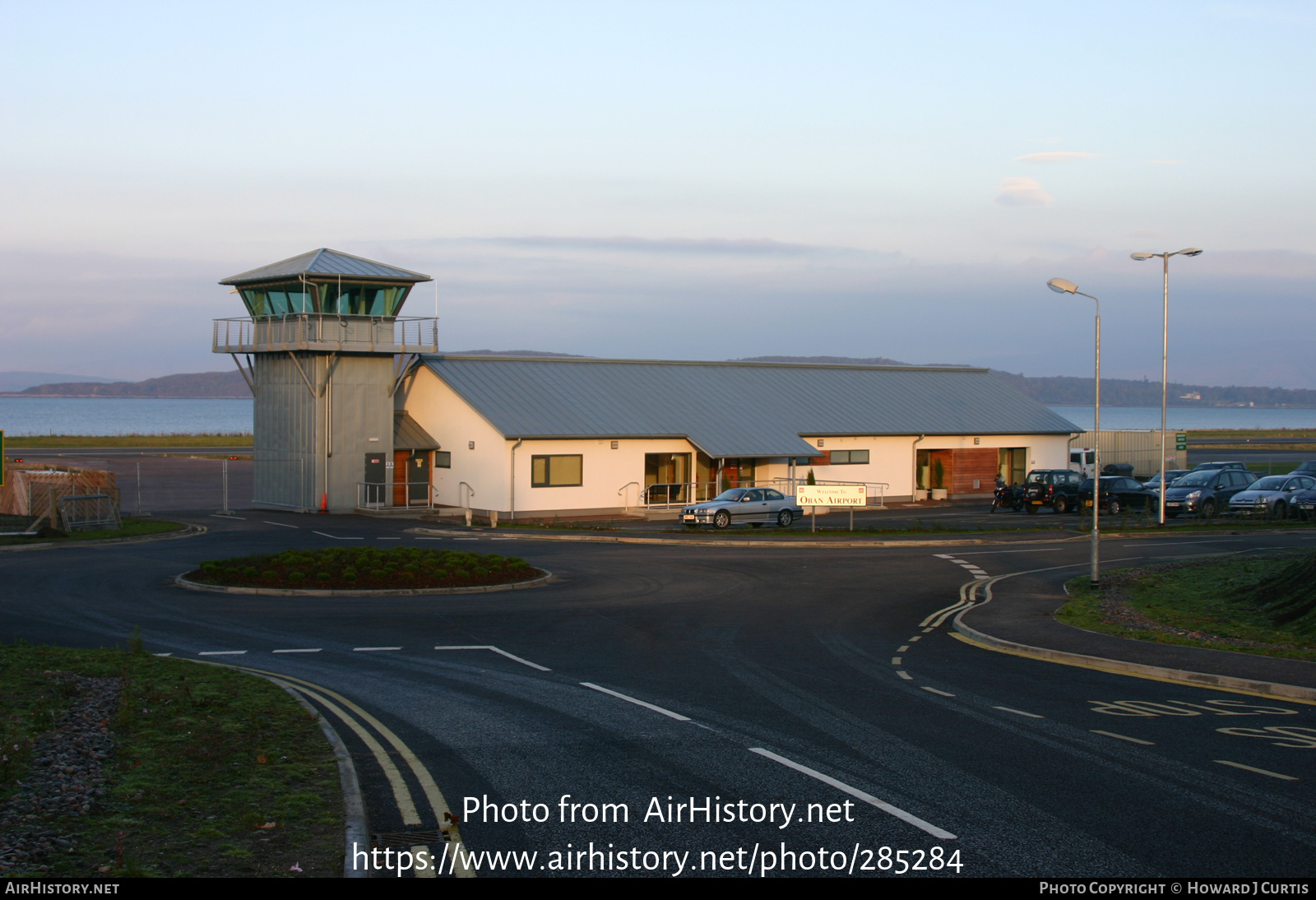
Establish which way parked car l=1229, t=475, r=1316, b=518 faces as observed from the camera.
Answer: facing the viewer and to the left of the viewer

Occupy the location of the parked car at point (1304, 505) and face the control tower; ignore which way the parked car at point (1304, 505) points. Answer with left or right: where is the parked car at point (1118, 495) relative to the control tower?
right

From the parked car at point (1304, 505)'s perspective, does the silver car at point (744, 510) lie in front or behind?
in front

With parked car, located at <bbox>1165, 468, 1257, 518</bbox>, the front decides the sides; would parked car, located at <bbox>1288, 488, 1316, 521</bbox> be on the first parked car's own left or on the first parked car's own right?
on the first parked car's own left

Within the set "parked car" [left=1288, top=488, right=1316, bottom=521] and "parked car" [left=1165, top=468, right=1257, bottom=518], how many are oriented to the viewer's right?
0

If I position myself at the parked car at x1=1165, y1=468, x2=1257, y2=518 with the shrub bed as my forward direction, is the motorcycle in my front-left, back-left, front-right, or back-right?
front-right

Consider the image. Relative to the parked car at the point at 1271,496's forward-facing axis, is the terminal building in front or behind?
in front

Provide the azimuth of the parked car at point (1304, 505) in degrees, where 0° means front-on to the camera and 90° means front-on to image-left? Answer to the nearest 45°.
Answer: approximately 45°

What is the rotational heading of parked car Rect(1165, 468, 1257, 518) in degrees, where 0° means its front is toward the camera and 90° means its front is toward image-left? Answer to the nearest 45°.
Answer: approximately 45°

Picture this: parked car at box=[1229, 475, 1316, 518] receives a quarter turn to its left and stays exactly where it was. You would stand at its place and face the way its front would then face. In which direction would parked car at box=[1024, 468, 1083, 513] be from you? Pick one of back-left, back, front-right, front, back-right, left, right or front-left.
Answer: back-right
